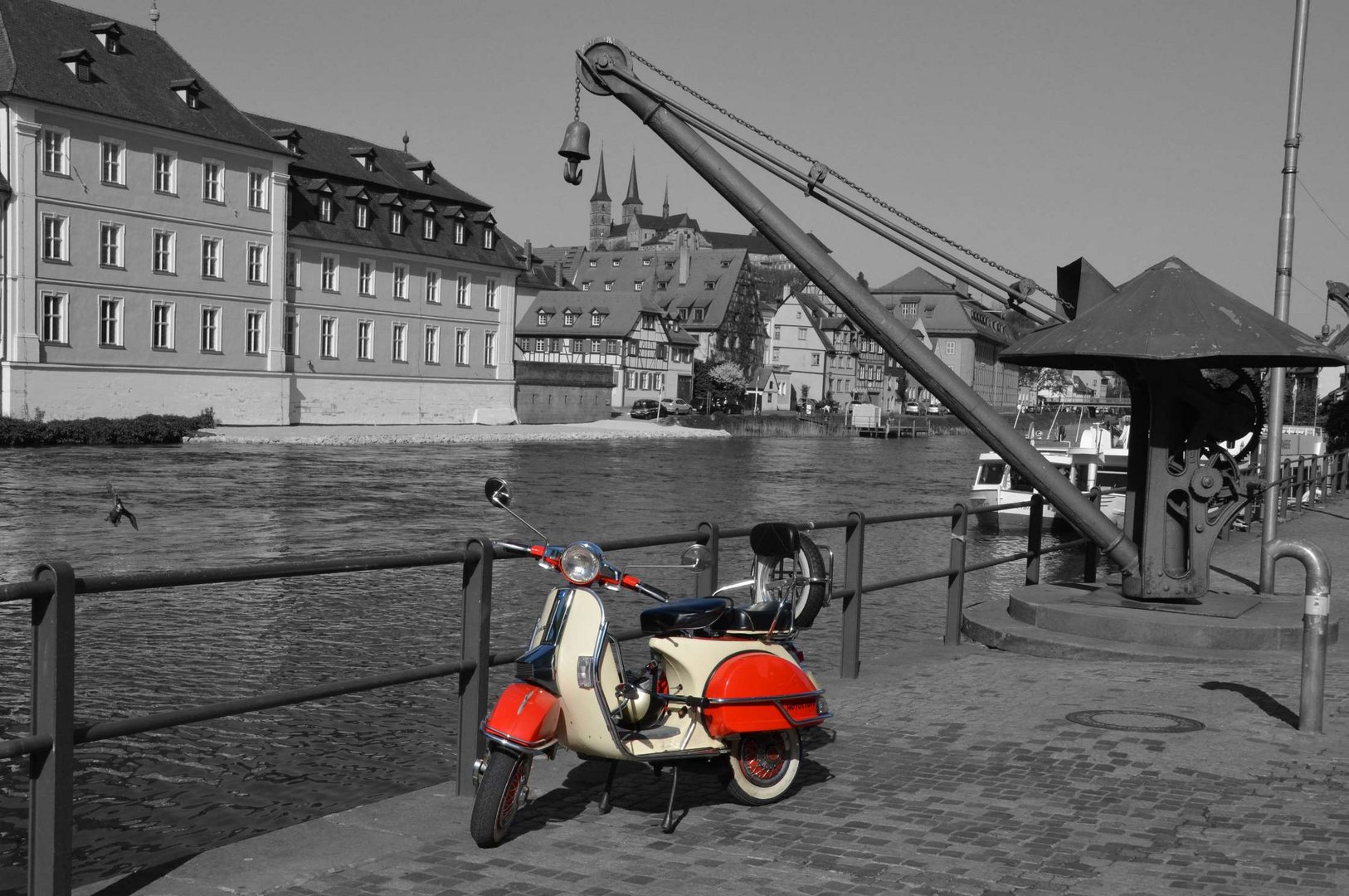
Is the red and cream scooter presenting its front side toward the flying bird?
no

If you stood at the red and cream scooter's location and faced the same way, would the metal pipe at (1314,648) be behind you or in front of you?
behind

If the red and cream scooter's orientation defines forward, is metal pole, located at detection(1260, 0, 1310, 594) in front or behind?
behind

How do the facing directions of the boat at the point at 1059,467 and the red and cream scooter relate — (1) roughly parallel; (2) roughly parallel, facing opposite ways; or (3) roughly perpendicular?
roughly parallel

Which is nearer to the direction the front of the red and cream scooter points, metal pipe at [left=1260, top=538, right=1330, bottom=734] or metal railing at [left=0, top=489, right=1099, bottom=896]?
the metal railing

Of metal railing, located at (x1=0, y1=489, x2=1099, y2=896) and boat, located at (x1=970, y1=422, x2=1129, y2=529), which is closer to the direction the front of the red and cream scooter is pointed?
the metal railing

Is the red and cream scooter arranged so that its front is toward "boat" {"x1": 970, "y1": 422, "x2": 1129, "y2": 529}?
no

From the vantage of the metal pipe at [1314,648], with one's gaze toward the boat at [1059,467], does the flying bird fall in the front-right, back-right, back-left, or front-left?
front-left

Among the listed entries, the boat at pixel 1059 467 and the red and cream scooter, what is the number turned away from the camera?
0

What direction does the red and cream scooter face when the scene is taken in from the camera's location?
facing the viewer and to the left of the viewer

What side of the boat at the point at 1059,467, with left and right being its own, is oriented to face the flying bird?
front
